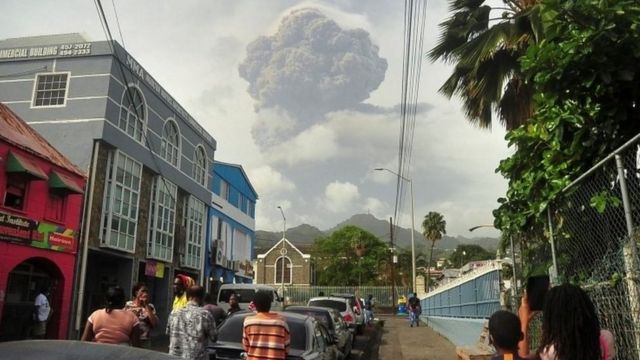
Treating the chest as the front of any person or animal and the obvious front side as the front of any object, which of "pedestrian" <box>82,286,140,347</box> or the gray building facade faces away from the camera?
the pedestrian

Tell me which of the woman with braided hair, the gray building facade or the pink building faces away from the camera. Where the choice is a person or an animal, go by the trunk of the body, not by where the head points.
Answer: the woman with braided hair

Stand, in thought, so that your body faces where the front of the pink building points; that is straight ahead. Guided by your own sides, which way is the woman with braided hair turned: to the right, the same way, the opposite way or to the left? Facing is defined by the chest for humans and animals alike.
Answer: to the left

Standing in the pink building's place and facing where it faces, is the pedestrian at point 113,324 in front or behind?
in front

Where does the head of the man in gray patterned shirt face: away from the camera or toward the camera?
away from the camera

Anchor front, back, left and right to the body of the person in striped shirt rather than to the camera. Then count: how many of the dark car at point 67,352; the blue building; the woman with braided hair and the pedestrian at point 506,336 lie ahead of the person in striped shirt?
1

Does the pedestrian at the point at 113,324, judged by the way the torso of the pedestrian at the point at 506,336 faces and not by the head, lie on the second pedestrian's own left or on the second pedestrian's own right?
on the second pedestrian's own left

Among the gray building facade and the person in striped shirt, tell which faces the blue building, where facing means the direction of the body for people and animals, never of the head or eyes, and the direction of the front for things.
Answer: the person in striped shirt

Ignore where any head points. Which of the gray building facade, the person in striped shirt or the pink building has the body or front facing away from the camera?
the person in striped shirt

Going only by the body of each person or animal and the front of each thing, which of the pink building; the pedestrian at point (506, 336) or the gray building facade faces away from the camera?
the pedestrian

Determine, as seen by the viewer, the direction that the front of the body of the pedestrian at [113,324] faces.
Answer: away from the camera

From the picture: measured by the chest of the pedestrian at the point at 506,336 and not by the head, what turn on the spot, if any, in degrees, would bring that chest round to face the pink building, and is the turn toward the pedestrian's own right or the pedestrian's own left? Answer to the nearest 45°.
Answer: approximately 45° to the pedestrian's own left

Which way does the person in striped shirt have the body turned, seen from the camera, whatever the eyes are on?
away from the camera

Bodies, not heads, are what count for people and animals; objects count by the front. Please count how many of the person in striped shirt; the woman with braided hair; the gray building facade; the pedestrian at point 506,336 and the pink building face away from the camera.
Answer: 3

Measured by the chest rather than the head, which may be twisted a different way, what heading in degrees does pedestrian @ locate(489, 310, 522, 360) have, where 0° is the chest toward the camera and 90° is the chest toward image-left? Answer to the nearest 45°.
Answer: approximately 180°

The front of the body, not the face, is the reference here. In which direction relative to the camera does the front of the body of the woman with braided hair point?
away from the camera
